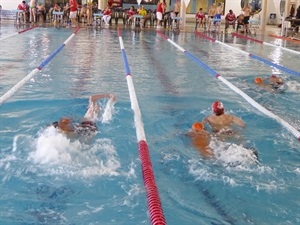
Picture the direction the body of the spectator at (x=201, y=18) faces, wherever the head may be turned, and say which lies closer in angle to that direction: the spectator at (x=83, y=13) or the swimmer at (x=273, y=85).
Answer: the swimmer

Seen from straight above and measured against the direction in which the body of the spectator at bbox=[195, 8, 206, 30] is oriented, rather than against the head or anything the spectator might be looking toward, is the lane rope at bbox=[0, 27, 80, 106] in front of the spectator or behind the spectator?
in front

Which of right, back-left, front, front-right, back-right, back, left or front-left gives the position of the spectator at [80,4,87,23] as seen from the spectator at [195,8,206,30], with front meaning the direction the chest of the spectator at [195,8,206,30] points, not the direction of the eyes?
right

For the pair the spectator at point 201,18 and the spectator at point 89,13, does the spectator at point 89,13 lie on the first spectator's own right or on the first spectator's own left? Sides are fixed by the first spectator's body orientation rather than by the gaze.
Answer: on the first spectator's own right

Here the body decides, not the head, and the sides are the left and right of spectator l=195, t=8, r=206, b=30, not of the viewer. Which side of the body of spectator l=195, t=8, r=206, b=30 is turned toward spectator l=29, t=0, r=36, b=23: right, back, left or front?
right

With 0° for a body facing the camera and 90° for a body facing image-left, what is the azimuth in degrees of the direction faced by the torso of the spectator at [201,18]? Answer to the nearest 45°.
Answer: approximately 0°

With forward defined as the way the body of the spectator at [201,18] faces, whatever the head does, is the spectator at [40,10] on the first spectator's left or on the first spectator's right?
on the first spectator's right

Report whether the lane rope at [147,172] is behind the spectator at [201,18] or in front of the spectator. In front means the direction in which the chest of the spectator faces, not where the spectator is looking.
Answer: in front

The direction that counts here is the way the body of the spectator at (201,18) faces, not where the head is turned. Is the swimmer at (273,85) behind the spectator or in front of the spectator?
in front
